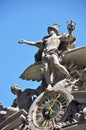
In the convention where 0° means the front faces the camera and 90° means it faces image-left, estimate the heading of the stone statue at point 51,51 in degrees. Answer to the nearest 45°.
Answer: approximately 0°

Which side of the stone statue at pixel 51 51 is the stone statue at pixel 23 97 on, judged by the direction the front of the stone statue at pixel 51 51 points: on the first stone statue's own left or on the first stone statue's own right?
on the first stone statue's own right
